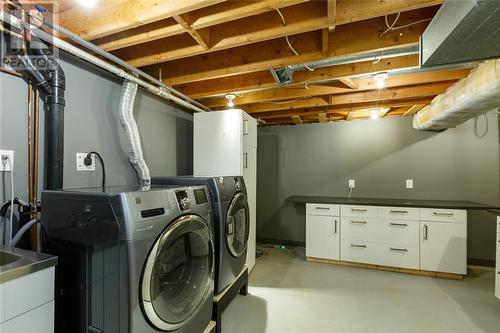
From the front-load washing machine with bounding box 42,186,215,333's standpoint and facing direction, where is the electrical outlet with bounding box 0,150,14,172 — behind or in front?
behind

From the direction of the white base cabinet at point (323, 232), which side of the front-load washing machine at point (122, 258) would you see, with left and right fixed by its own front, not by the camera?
left

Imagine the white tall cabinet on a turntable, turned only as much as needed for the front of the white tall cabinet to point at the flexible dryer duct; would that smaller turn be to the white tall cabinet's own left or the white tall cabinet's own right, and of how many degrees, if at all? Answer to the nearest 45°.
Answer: approximately 135° to the white tall cabinet's own right

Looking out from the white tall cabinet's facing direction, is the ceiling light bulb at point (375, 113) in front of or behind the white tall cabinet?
in front

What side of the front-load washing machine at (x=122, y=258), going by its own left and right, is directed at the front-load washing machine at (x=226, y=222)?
left

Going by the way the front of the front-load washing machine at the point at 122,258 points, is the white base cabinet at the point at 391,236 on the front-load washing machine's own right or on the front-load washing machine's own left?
on the front-load washing machine's own left

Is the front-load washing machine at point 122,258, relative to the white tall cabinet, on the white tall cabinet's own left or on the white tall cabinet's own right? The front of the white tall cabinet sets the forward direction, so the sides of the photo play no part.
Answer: on the white tall cabinet's own right

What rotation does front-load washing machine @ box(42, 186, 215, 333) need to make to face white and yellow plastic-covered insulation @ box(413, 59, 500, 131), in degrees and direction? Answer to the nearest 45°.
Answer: approximately 45° to its left

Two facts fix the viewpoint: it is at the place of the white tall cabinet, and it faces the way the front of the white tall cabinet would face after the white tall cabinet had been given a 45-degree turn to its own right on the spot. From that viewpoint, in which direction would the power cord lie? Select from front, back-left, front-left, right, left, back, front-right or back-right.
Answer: right
